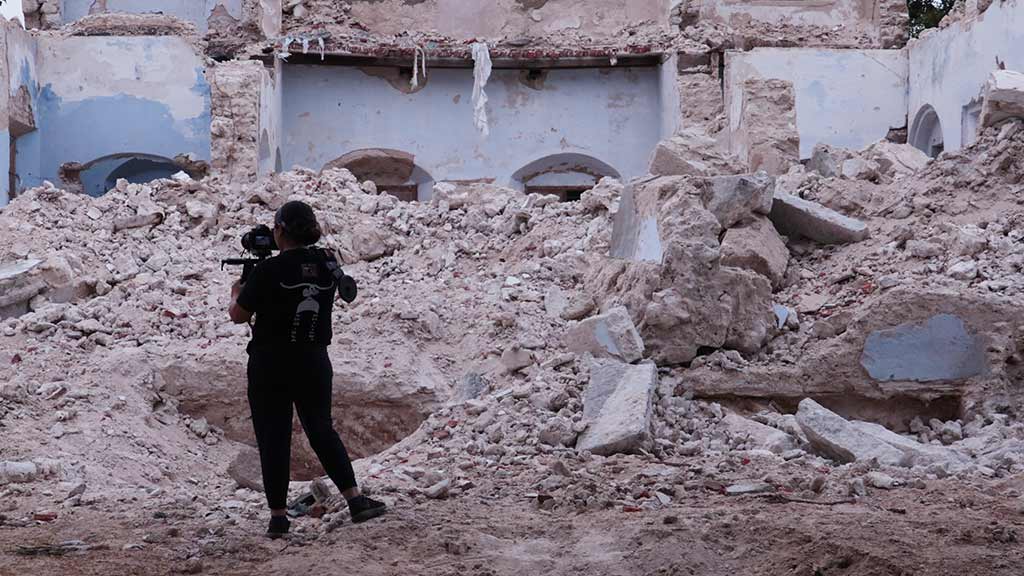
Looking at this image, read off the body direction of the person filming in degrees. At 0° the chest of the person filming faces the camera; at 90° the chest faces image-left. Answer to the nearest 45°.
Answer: approximately 135°

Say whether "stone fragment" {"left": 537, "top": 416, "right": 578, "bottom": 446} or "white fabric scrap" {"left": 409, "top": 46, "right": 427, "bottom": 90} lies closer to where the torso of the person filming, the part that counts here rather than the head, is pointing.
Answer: the white fabric scrap

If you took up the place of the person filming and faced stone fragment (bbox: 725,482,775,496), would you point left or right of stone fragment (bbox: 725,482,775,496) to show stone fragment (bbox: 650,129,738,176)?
left

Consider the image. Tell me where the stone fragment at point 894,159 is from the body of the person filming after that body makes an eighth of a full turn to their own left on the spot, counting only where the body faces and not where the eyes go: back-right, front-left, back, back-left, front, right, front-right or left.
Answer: back-right

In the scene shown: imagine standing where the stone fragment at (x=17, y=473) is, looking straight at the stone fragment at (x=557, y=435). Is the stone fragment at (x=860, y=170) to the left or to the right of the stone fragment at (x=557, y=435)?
left

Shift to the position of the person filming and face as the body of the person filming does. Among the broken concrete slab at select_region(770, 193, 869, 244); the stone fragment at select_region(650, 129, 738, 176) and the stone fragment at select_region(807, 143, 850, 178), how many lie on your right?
3

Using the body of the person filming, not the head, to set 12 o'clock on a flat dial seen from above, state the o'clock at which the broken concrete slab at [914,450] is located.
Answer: The broken concrete slab is roughly at 4 o'clock from the person filming.

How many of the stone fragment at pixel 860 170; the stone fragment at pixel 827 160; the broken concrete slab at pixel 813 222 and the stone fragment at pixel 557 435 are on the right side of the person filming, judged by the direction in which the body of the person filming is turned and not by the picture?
4

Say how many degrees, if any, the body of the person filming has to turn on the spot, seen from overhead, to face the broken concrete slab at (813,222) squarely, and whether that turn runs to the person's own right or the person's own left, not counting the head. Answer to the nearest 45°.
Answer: approximately 90° to the person's own right

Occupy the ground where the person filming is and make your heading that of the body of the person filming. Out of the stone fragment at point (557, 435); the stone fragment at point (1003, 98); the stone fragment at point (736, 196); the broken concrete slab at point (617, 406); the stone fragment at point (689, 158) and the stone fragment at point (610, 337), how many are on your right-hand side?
6

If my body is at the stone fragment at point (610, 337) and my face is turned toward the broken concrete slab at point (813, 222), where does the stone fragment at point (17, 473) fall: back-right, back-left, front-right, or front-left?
back-left

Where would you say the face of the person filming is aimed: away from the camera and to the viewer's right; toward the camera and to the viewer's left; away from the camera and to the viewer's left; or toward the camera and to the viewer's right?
away from the camera and to the viewer's left

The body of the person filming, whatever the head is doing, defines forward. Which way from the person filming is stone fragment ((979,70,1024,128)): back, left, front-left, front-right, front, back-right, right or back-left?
right

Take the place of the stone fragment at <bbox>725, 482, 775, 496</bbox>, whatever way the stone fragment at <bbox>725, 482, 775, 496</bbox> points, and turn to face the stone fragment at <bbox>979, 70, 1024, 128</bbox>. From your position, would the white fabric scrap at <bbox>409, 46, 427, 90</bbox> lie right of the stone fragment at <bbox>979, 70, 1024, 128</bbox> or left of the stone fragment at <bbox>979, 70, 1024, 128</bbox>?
left

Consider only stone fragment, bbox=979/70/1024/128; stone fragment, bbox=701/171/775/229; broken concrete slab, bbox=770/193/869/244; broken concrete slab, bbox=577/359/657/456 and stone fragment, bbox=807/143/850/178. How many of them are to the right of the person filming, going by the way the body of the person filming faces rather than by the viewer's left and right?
5
